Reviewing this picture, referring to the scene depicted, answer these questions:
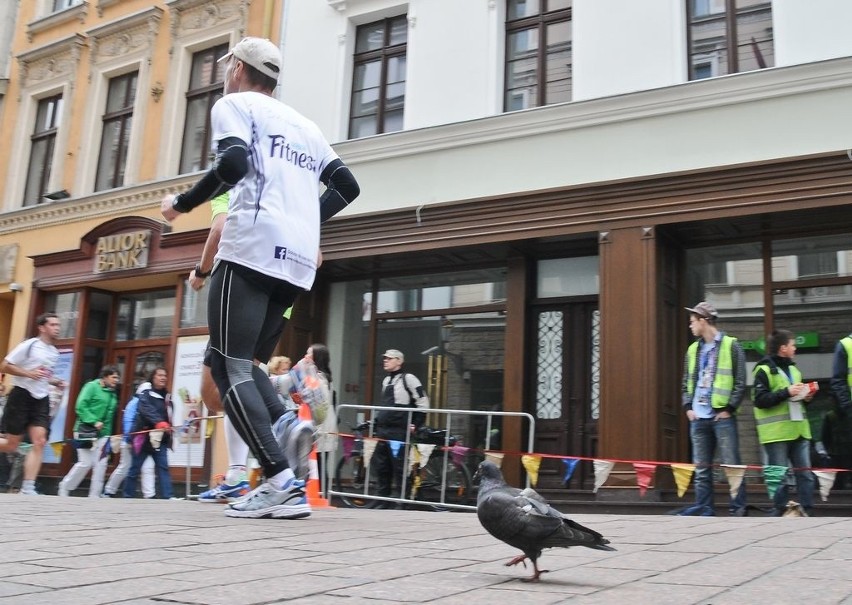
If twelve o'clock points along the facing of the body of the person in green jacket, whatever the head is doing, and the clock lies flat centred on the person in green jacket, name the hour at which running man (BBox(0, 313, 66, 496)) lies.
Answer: The running man is roughly at 2 o'clock from the person in green jacket.

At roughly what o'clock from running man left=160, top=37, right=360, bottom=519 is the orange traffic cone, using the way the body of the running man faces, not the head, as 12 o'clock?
The orange traffic cone is roughly at 2 o'clock from the running man.

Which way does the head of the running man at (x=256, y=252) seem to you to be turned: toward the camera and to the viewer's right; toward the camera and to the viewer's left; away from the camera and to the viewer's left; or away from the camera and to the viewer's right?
away from the camera and to the viewer's left

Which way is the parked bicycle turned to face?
to the viewer's left

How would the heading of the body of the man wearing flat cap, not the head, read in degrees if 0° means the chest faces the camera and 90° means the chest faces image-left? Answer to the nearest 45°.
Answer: approximately 45°
